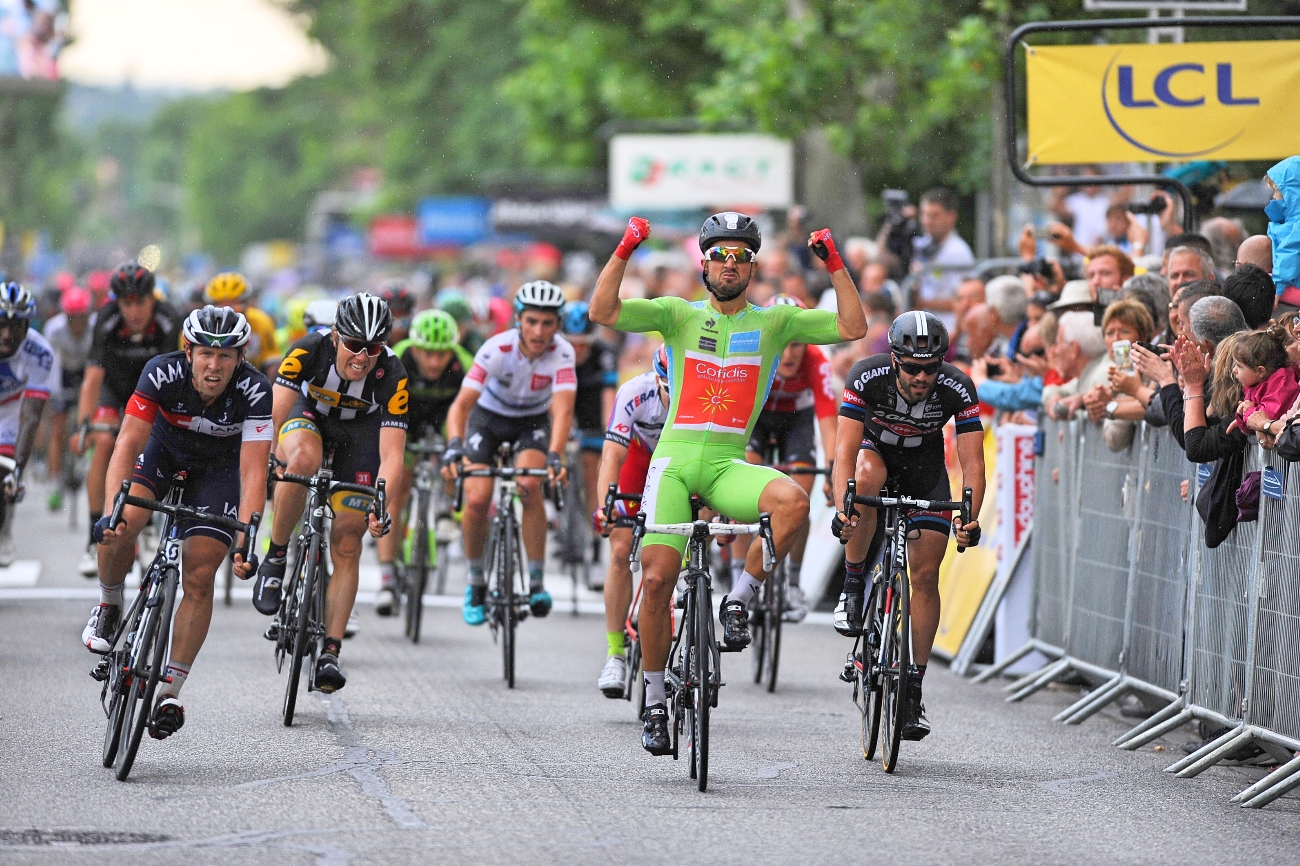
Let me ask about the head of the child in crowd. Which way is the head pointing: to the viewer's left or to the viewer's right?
to the viewer's left

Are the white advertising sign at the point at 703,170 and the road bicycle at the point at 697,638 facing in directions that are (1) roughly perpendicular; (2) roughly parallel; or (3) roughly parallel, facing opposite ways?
roughly parallel

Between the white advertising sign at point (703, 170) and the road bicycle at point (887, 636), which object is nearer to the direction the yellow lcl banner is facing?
the road bicycle

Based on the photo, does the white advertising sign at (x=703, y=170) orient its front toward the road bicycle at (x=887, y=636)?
yes

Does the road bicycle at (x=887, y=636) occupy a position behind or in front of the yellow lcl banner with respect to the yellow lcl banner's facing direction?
in front

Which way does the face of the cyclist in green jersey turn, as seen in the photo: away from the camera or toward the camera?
toward the camera

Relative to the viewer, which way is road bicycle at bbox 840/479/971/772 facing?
toward the camera

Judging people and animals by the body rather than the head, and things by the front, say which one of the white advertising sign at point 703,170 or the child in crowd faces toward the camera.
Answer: the white advertising sign

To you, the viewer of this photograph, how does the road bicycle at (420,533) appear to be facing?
facing the viewer

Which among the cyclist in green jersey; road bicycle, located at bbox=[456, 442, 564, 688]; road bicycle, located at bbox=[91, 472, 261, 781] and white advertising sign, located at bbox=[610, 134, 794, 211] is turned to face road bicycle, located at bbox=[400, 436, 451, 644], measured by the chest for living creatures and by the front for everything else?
the white advertising sign

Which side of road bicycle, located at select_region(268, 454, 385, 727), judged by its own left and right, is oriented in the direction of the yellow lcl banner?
left

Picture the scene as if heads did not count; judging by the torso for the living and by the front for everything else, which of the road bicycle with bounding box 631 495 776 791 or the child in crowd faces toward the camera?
the road bicycle

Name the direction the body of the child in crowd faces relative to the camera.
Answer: to the viewer's left

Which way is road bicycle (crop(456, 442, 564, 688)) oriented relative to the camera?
toward the camera

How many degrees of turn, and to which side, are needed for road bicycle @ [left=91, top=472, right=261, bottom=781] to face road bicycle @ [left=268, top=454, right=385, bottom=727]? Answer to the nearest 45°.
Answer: approximately 135° to its left

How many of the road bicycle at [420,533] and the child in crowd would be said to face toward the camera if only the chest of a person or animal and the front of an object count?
1

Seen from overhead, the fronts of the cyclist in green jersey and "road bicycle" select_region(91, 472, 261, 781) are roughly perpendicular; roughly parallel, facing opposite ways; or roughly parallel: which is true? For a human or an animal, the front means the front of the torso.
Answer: roughly parallel

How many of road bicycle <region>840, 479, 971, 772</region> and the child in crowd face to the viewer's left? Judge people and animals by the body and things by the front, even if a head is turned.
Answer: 1

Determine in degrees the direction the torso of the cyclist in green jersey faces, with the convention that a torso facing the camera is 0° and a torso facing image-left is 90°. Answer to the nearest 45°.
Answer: approximately 0°

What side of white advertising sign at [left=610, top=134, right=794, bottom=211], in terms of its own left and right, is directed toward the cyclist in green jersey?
front

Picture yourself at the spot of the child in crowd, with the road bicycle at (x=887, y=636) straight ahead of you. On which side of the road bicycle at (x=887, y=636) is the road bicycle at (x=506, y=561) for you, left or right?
right
